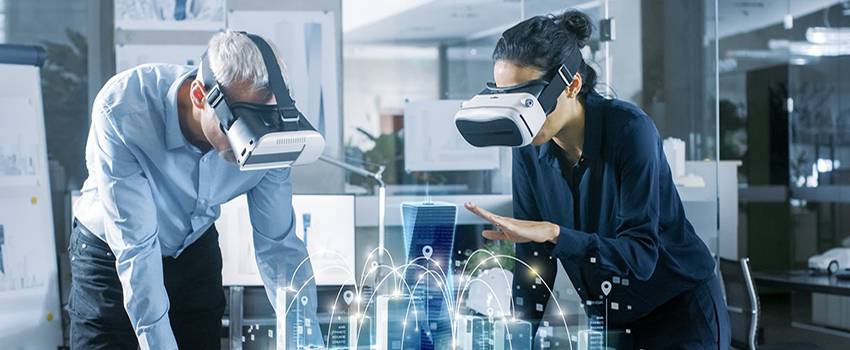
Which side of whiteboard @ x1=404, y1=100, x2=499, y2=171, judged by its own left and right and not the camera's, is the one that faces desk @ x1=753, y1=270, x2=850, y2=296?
left

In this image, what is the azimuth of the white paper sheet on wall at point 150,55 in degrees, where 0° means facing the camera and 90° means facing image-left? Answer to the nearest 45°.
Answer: approximately 0°

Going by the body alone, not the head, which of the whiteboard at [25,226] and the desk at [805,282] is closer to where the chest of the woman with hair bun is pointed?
the whiteboard

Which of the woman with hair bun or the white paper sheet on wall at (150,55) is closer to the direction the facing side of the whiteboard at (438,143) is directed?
the woman with hair bun

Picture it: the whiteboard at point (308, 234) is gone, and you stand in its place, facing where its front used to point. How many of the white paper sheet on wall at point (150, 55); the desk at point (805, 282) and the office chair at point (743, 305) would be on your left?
2

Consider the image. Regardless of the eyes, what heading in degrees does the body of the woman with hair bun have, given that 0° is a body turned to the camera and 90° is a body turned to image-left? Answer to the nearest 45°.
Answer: approximately 45°

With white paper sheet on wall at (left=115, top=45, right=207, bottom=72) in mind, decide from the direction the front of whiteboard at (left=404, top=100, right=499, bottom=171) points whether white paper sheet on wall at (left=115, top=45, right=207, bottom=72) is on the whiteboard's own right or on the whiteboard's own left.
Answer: on the whiteboard's own right

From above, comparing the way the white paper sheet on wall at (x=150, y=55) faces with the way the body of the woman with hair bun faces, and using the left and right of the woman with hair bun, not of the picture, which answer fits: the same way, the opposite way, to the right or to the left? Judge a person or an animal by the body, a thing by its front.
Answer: to the left

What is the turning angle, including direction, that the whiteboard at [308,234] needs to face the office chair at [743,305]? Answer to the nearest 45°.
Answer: approximately 90° to its left

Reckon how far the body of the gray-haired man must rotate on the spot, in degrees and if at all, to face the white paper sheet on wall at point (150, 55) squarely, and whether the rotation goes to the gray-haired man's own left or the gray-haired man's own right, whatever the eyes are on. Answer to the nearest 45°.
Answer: approximately 135° to the gray-haired man's own left
